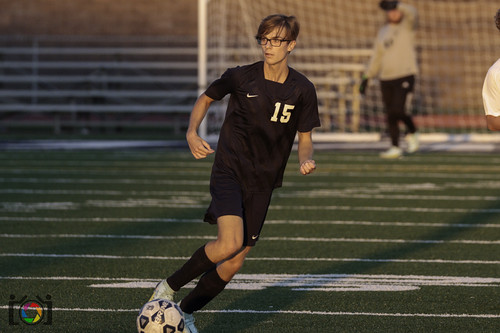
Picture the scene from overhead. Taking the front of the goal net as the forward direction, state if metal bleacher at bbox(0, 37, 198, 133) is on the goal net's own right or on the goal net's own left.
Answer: on the goal net's own right

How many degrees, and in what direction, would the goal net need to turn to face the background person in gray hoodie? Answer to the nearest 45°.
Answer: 0° — it already faces them

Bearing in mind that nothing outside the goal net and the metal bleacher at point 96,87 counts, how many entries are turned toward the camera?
2

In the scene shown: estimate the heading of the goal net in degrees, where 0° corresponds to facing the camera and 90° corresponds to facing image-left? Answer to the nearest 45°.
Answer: approximately 0°

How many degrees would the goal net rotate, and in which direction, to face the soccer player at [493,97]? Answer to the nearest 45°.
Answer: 0° — it already faces them

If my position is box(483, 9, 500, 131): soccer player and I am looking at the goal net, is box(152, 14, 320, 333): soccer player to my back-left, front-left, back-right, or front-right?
back-left

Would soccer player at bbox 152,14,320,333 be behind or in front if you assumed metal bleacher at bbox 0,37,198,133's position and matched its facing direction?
in front

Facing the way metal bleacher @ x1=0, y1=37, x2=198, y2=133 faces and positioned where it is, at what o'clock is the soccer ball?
The soccer ball is roughly at 12 o'clock from the metal bleacher.

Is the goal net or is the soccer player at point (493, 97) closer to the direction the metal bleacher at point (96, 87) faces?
the soccer player
